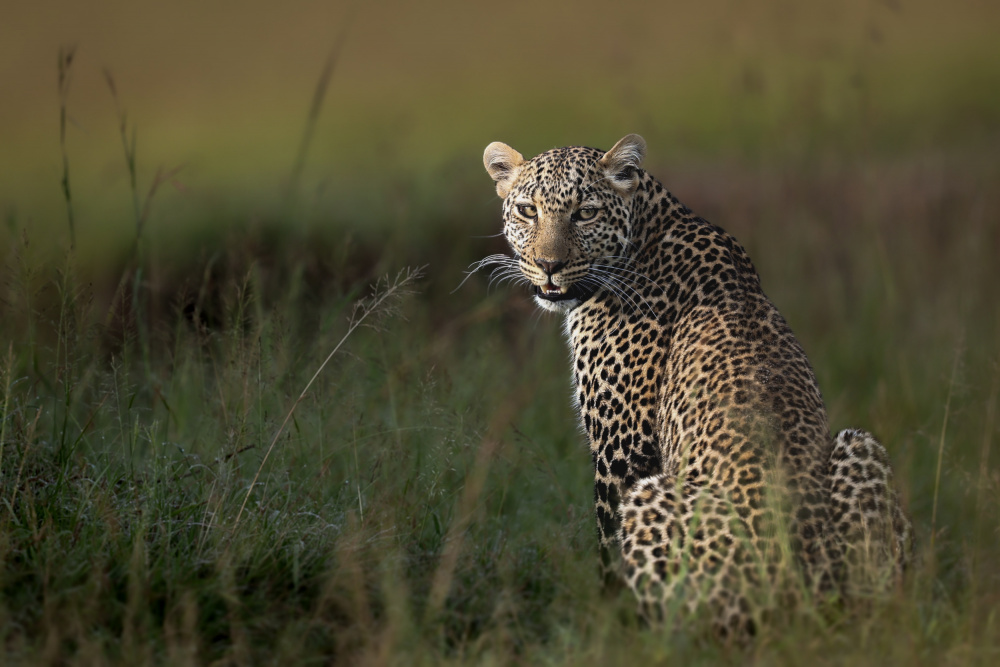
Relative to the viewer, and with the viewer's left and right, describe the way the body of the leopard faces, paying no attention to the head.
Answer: facing away from the viewer and to the left of the viewer
